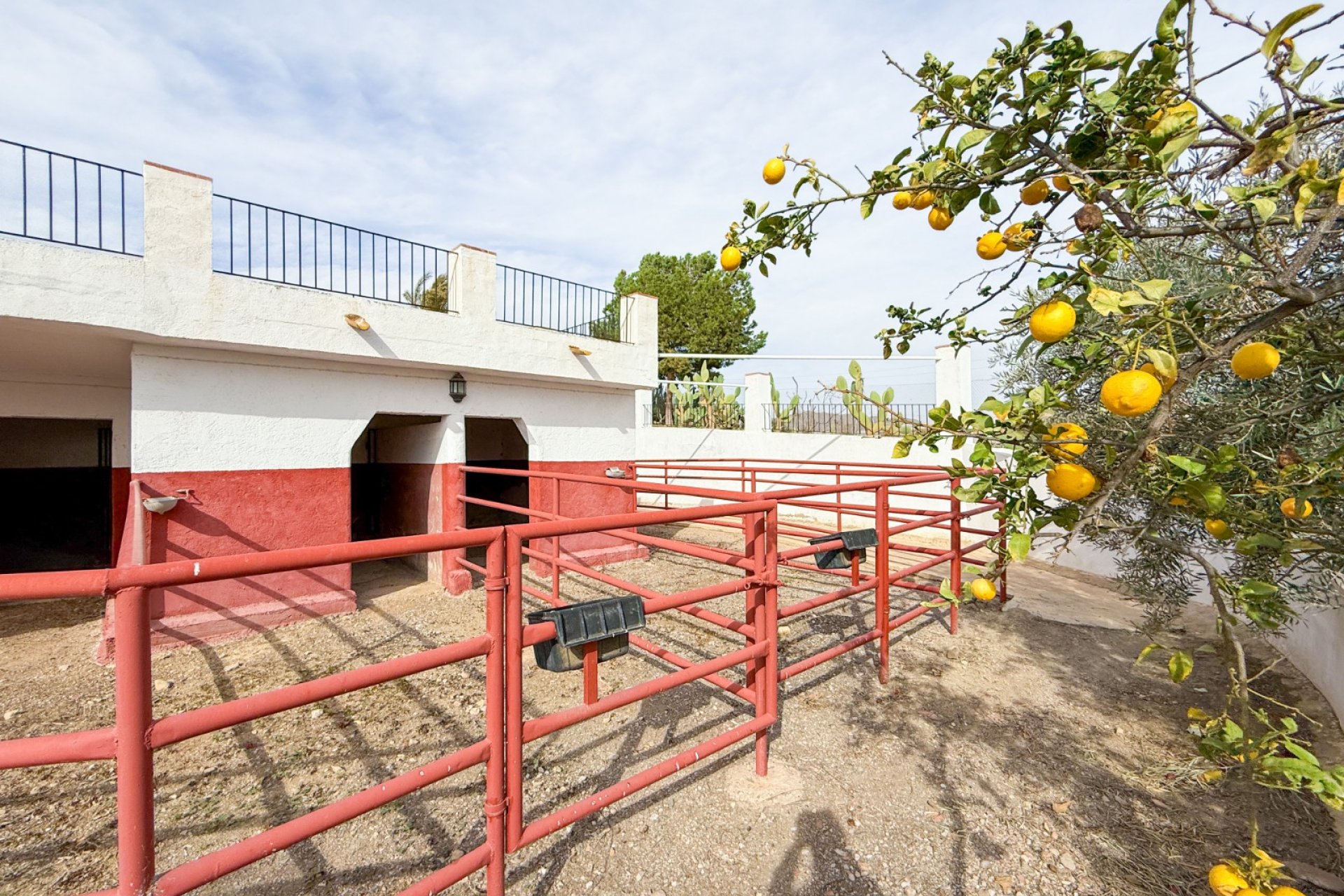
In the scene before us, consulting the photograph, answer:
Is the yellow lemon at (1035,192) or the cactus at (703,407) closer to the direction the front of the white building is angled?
the yellow lemon

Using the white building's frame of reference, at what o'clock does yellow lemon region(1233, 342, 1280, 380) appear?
The yellow lemon is roughly at 1 o'clock from the white building.

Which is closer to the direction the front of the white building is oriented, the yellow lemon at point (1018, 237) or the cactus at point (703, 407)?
the yellow lemon

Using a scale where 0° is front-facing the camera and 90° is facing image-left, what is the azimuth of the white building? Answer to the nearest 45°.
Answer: approximately 315°

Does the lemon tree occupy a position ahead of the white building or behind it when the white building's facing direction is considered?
ahead

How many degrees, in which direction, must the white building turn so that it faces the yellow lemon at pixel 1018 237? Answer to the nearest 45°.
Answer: approximately 45° to its right
